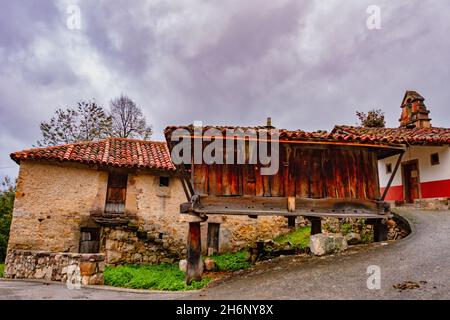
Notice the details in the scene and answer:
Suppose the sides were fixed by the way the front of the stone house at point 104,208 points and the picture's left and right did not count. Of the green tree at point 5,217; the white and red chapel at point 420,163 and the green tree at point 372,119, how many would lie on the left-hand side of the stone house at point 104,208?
2

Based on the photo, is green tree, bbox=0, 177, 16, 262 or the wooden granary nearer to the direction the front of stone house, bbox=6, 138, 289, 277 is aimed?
the wooden granary

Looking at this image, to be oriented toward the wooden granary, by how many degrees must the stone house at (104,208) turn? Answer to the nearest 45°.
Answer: approximately 45° to its left

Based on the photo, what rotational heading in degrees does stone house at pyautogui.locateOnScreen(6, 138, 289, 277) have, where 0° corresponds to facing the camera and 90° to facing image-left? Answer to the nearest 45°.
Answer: approximately 0°

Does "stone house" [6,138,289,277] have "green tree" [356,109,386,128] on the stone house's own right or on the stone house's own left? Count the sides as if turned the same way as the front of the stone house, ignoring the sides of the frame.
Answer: on the stone house's own left

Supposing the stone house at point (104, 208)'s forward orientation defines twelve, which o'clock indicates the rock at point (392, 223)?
The rock is roughly at 10 o'clock from the stone house.

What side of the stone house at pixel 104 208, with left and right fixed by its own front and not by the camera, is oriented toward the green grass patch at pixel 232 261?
left

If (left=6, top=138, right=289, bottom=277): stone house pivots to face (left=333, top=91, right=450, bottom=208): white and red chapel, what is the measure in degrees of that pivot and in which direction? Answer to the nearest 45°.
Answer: approximately 90° to its left

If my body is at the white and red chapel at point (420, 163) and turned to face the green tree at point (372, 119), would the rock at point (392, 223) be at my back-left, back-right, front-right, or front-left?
back-left

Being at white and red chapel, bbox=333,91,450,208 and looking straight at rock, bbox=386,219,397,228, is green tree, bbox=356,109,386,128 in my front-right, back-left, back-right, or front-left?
back-right

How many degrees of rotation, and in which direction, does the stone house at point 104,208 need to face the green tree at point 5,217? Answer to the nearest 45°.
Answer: approximately 135° to its right
